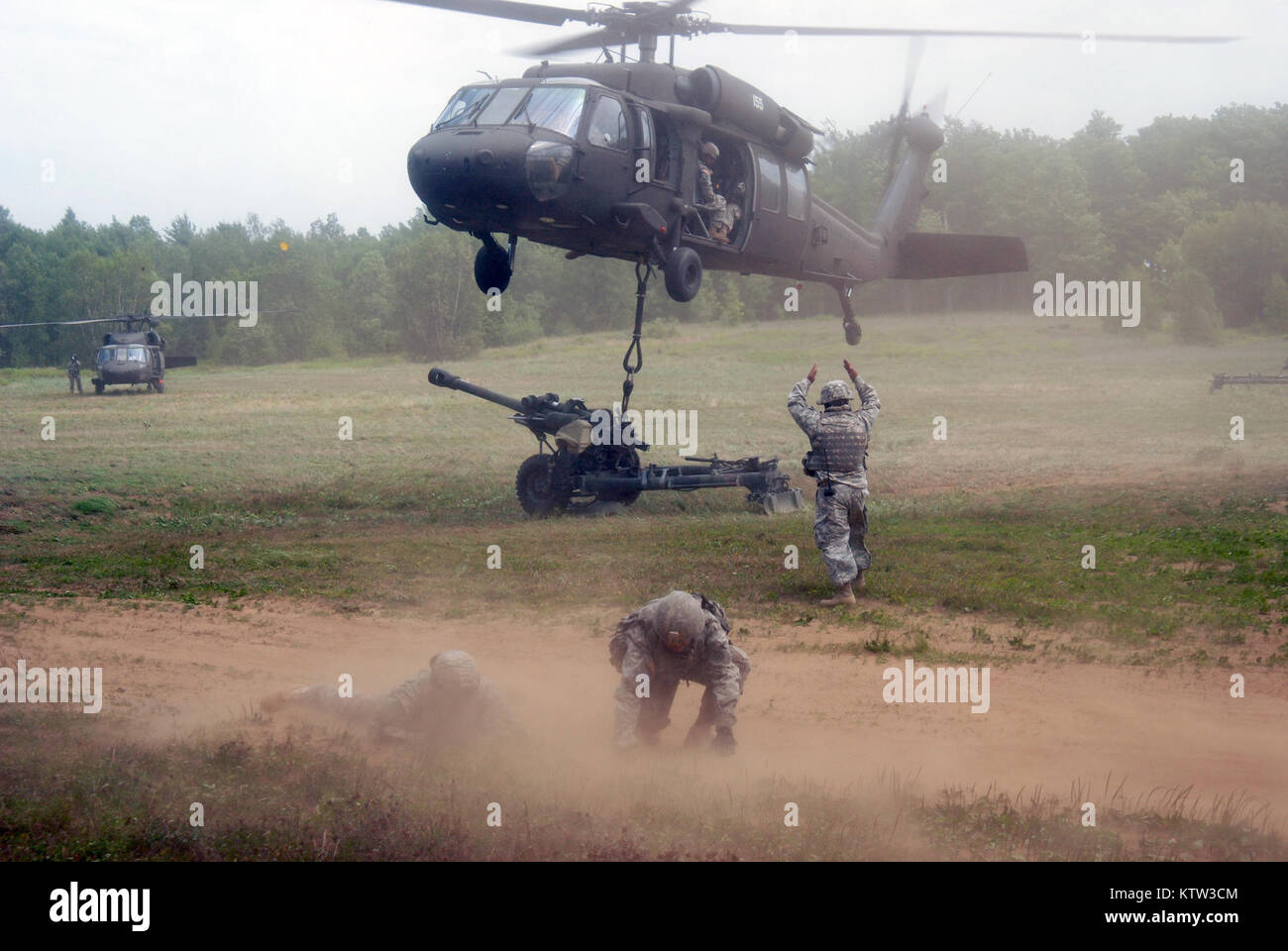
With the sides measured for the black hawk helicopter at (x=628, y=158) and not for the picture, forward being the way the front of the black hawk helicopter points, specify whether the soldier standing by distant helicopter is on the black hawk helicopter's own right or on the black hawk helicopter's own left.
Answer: on the black hawk helicopter's own right

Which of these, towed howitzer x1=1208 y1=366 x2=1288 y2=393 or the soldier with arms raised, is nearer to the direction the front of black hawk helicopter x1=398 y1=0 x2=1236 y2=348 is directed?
the soldier with arms raised

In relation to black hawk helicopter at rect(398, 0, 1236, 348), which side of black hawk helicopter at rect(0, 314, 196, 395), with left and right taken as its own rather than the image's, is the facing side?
front

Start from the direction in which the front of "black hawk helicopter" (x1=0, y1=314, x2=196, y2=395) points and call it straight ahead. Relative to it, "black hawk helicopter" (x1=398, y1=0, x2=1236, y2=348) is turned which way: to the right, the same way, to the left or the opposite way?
to the right

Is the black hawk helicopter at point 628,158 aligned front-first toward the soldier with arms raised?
no

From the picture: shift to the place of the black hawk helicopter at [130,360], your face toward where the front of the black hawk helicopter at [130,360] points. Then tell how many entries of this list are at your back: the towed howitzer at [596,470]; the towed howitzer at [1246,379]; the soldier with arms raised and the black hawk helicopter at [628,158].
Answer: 0

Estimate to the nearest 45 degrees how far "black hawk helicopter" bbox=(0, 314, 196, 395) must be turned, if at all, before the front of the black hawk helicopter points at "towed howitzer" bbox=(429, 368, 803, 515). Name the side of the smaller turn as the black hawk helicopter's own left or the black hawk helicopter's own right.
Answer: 0° — it already faces it

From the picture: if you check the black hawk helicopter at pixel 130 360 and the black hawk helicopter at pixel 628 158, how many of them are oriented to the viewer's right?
0

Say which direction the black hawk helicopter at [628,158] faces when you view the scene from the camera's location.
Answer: facing the viewer and to the left of the viewer

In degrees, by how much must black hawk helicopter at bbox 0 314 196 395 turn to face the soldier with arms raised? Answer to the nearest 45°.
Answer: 0° — it already faces them

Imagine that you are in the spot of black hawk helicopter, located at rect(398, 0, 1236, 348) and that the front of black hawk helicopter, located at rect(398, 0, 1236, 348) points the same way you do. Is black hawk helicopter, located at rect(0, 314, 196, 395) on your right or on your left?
on your right

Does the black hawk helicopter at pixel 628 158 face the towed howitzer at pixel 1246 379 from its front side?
no

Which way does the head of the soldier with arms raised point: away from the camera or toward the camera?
away from the camera

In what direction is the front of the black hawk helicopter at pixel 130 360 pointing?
toward the camera
